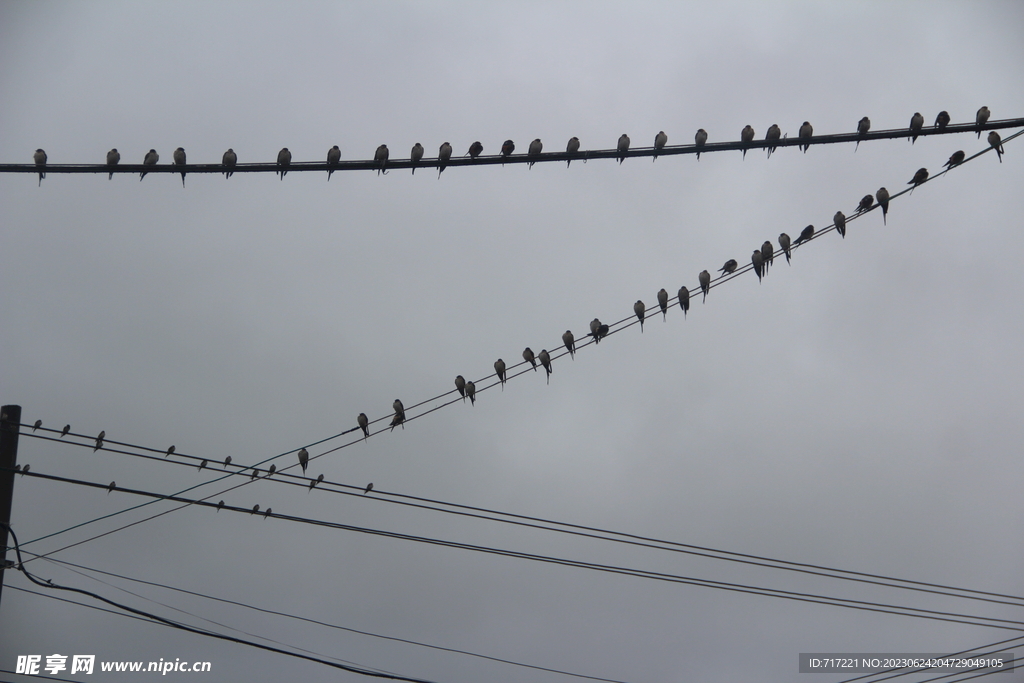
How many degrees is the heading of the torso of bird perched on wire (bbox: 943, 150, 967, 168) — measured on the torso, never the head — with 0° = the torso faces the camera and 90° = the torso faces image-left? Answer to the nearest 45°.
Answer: approximately 270°

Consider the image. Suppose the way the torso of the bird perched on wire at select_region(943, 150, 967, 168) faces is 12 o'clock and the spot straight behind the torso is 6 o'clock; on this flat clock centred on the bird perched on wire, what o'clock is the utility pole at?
The utility pole is roughly at 5 o'clock from the bird perched on wire.
